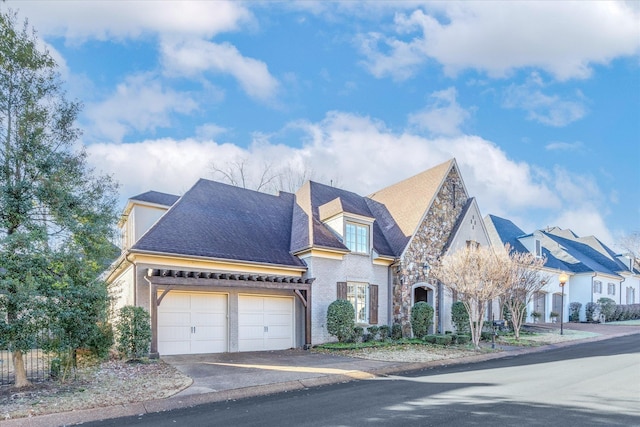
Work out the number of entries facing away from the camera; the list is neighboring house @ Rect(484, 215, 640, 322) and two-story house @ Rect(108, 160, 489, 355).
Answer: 0

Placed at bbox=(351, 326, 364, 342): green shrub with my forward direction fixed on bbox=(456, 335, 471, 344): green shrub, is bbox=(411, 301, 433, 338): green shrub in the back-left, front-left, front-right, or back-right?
front-left

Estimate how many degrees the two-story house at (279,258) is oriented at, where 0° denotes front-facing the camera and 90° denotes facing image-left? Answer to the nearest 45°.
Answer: approximately 315°

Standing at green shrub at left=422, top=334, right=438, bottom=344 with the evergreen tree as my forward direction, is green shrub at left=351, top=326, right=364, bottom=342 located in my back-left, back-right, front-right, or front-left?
front-right

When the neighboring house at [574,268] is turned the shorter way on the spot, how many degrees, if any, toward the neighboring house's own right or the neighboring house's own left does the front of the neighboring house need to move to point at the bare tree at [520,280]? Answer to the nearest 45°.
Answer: approximately 45° to the neighboring house's own right
